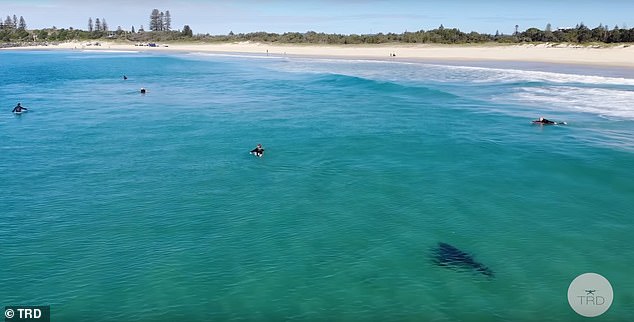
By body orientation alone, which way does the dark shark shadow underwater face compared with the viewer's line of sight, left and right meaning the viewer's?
facing away from the viewer and to the left of the viewer

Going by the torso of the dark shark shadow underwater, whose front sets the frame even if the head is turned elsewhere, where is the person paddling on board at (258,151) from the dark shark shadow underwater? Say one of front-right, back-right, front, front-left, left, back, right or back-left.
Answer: front
